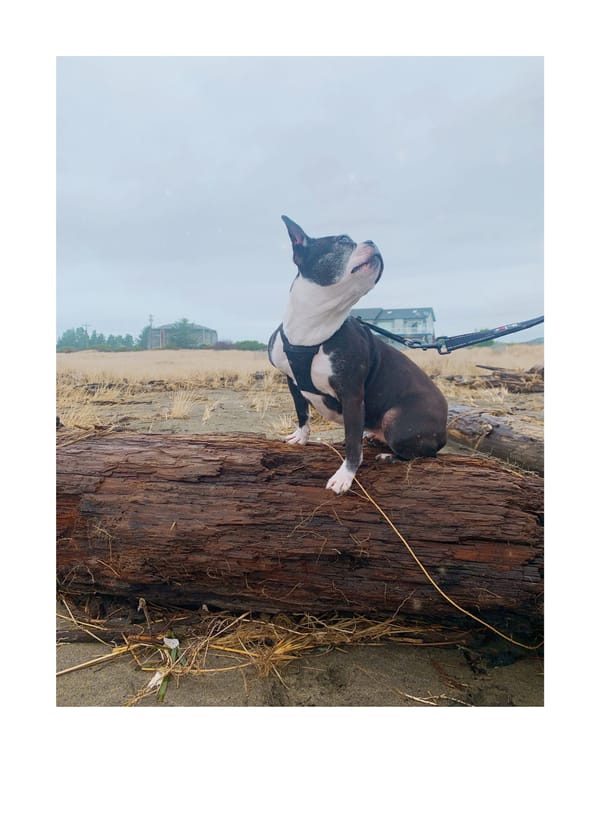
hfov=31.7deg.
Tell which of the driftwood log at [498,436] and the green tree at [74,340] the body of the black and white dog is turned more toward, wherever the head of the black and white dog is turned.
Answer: the green tree

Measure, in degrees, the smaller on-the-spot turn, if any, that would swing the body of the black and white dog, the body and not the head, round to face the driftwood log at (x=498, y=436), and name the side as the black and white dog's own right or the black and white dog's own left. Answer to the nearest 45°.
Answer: approximately 180°

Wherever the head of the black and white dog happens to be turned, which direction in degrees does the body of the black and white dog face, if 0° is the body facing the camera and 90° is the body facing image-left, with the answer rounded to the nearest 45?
approximately 45°

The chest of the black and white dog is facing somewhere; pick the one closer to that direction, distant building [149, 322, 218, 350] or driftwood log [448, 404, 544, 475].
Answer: the distant building

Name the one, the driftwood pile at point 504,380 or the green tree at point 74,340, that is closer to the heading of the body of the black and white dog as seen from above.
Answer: the green tree
